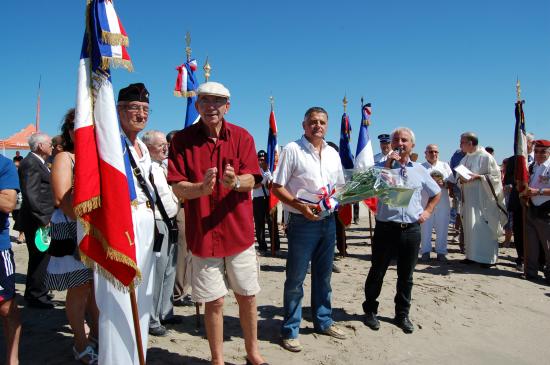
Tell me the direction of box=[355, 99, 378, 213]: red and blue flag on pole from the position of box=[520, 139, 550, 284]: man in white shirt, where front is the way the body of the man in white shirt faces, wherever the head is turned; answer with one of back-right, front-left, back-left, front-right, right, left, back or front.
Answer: front-right

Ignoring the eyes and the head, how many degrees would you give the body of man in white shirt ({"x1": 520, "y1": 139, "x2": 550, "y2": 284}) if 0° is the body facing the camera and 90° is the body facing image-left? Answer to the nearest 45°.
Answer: approximately 45°

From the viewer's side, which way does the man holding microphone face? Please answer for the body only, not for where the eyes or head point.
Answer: toward the camera

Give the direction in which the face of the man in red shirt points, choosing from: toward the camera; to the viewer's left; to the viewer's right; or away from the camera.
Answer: toward the camera

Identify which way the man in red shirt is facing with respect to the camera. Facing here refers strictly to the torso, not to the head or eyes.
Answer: toward the camera

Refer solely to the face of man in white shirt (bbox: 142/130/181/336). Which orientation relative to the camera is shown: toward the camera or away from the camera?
toward the camera

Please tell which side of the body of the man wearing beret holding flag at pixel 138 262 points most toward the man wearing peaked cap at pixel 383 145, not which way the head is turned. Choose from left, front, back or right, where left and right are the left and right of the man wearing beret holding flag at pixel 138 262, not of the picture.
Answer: left

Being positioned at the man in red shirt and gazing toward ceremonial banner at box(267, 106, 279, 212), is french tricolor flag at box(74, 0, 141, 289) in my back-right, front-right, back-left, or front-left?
back-left

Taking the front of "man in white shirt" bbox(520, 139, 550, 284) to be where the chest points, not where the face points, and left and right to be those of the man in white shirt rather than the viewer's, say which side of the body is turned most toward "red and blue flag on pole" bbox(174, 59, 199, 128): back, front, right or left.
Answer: front

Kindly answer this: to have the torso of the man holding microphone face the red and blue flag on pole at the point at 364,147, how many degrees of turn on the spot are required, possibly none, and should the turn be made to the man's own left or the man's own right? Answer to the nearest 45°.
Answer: approximately 180°

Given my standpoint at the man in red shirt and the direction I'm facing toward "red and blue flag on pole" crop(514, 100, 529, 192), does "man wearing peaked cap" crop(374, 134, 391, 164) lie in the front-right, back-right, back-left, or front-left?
front-left

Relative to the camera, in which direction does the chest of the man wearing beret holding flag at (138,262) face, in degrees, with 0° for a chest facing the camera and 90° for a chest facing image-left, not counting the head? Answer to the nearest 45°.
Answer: approximately 315°
